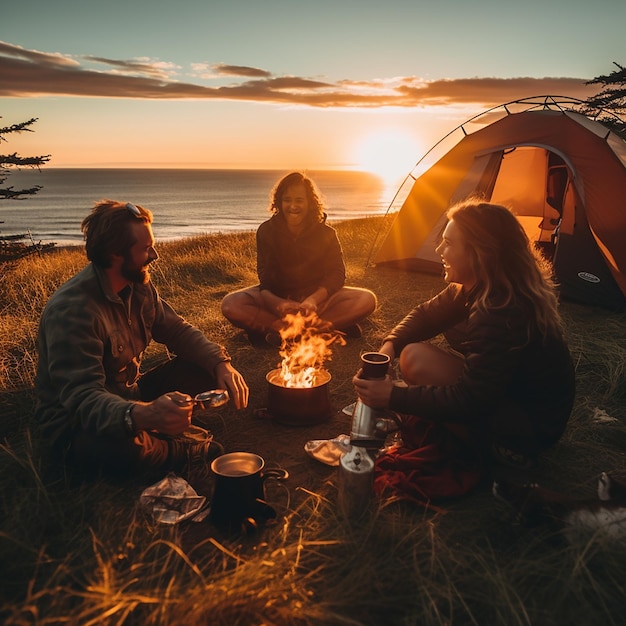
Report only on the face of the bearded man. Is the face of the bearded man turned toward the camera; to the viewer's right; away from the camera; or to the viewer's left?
to the viewer's right

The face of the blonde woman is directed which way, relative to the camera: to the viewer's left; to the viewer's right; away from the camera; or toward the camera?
to the viewer's left

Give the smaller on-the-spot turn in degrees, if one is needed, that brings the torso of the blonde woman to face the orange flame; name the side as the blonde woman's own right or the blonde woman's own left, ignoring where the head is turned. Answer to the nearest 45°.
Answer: approximately 45° to the blonde woman's own right

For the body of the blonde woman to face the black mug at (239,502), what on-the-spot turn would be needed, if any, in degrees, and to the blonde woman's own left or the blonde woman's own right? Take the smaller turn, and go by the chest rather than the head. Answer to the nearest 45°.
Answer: approximately 45° to the blonde woman's own left

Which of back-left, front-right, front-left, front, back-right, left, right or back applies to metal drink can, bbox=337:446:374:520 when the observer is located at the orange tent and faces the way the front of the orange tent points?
front-left

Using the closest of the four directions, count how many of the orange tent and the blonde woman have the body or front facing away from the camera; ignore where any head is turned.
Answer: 0

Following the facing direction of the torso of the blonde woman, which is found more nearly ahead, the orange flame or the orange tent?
the orange flame

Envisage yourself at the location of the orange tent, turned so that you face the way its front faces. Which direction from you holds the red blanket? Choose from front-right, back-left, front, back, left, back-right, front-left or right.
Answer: front-left

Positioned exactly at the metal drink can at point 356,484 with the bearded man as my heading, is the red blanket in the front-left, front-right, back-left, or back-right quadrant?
back-right

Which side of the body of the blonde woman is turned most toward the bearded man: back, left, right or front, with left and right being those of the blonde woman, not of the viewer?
front

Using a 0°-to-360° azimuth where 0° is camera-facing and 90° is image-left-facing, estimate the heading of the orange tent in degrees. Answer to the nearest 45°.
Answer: approximately 45°

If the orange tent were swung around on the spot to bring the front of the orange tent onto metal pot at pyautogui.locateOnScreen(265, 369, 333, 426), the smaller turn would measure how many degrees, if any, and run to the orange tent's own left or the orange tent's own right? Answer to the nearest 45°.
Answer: approximately 45° to the orange tent's own left

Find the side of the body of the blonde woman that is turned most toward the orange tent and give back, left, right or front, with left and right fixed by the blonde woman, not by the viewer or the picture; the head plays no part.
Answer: right

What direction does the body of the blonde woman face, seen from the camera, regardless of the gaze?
to the viewer's left
